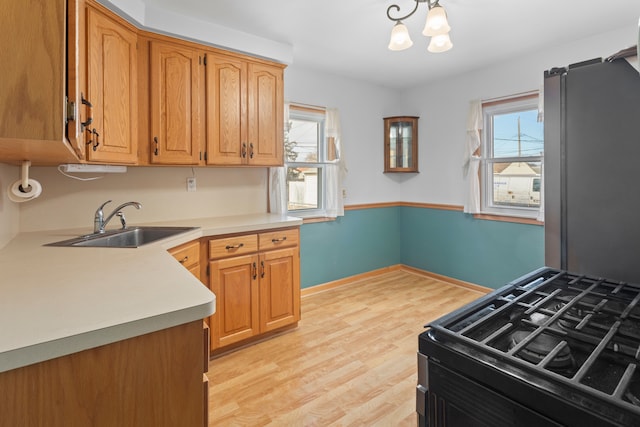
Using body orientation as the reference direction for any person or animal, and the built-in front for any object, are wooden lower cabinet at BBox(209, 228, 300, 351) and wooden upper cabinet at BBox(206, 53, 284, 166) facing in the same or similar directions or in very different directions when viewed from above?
same or similar directions

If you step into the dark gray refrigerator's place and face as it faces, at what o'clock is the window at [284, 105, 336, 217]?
The window is roughly at 1 o'clock from the dark gray refrigerator.

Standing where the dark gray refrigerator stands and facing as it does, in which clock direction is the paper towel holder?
The paper towel holder is roughly at 11 o'clock from the dark gray refrigerator.

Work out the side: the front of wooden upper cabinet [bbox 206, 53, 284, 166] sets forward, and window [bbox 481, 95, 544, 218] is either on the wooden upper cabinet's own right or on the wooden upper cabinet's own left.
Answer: on the wooden upper cabinet's own left

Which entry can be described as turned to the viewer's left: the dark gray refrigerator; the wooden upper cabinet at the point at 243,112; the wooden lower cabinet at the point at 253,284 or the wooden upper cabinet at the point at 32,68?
the dark gray refrigerator

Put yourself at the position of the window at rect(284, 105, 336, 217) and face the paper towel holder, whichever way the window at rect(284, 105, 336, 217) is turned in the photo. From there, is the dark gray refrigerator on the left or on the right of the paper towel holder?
left

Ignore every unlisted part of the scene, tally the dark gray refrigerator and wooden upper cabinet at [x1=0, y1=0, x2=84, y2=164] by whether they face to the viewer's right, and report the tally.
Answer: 1

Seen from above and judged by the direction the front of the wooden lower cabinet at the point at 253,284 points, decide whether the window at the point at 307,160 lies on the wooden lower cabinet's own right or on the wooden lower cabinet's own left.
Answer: on the wooden lower cabinet's own left

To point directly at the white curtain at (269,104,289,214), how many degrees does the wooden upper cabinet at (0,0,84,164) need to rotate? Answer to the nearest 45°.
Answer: approximately 45° to its left

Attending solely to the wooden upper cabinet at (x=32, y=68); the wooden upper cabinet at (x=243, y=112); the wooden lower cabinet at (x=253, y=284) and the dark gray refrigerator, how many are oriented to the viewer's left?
1

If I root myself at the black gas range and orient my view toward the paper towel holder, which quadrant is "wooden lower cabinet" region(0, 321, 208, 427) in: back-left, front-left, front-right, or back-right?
front-left

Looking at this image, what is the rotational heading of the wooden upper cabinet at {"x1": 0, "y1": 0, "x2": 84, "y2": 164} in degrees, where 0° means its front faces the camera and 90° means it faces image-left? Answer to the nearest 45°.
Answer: approximately 270°

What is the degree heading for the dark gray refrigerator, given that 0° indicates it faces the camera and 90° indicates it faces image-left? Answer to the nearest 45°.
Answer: approximately 90°

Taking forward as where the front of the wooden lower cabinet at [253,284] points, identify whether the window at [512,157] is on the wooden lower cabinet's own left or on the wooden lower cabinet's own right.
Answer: on the wooden lower cabinet's own left

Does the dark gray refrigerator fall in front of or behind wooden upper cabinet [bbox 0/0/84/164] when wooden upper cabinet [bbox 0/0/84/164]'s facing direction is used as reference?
in front

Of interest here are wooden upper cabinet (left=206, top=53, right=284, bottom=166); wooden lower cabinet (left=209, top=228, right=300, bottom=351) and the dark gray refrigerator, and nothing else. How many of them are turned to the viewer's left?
1
